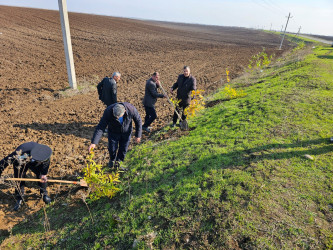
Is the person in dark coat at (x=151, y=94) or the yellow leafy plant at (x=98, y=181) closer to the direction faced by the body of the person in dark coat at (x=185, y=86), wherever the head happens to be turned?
the yellow leafy plant

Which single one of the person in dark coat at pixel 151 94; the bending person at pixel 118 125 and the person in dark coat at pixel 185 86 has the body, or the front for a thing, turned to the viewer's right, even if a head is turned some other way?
the person in dark coat at pixel 151 94

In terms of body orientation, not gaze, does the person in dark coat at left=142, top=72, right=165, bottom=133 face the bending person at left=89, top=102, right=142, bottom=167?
no

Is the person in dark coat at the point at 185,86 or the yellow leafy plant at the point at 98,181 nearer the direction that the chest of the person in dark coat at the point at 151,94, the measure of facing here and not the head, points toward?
the person in dark coat

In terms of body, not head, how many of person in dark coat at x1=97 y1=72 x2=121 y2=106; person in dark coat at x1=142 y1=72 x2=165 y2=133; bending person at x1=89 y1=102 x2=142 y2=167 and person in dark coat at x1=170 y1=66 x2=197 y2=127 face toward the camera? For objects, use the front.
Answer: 2

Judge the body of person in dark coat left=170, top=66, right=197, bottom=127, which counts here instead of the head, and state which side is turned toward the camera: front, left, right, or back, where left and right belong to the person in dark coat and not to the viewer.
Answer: front

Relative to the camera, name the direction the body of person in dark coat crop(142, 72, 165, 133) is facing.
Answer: to the viewer's right

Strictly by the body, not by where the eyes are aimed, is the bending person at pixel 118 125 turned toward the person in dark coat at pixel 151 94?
no

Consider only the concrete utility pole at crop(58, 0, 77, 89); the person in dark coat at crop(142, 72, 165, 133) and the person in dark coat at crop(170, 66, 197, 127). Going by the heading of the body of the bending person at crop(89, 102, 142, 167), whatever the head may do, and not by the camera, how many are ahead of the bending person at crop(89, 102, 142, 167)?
0

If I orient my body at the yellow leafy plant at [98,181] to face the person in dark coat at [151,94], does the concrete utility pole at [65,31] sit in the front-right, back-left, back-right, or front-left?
front-left

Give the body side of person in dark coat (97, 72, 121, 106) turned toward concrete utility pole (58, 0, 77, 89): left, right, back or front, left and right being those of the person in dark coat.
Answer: left

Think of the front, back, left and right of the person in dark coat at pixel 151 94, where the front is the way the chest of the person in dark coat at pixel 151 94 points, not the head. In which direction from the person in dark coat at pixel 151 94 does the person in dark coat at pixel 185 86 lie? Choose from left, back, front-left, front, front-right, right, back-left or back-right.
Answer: front

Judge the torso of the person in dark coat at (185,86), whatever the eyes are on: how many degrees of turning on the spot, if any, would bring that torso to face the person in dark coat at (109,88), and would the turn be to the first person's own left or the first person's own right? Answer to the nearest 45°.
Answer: approximately 90° to the first person's own right

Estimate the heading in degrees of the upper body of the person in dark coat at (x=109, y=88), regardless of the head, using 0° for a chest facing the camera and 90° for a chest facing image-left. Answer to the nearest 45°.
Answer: approximately 270°

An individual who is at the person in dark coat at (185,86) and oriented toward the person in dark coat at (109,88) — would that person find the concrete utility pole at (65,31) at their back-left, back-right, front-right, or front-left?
front-right

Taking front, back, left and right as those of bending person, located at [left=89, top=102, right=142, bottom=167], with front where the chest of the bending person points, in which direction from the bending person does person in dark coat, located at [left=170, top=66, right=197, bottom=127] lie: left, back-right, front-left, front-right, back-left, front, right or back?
back-left

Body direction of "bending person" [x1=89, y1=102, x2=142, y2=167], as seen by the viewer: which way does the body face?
toward the camera

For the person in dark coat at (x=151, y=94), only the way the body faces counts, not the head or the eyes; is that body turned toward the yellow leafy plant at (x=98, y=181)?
no
